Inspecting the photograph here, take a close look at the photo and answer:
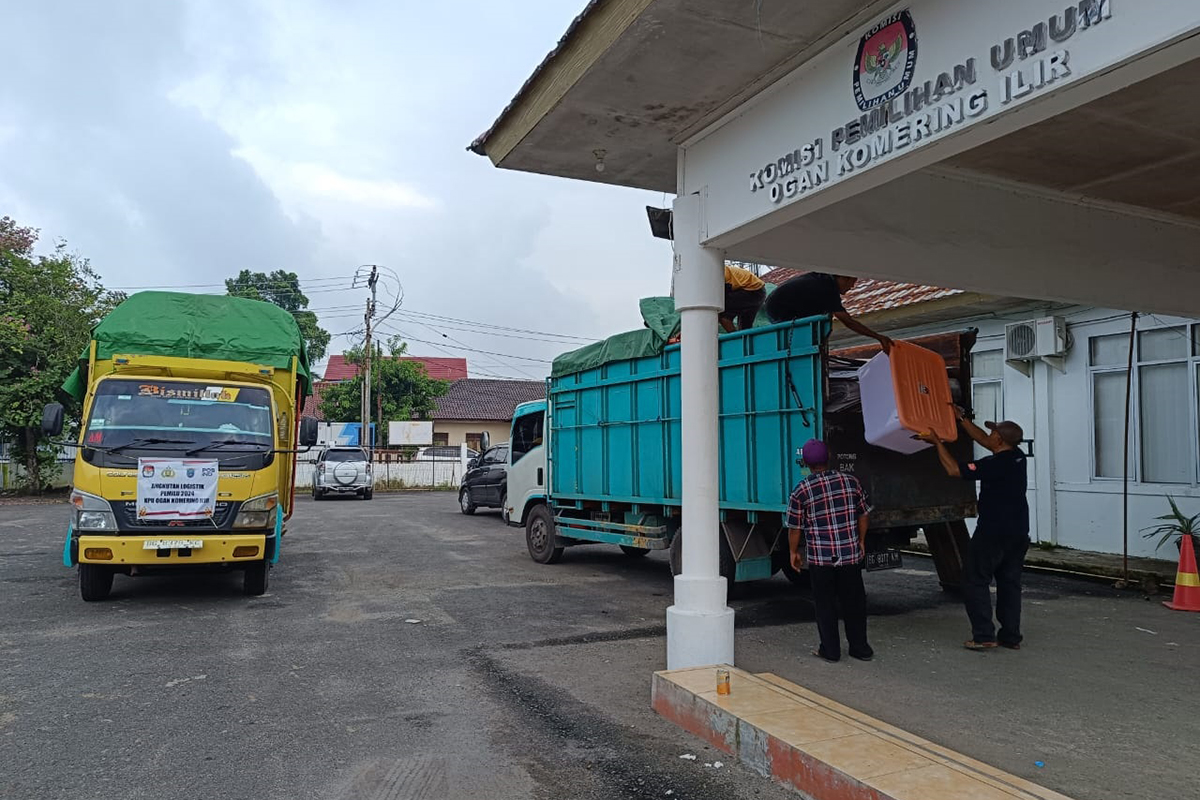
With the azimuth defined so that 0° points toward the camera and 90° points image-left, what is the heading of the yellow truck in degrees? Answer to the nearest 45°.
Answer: approximately 0°

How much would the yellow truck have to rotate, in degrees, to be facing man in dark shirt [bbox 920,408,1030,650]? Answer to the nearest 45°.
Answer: approximately 45° to its left

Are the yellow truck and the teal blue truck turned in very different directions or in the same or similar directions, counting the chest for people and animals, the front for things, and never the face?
very different directions

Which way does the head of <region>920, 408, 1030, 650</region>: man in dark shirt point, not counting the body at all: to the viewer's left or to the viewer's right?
to the viewer's left

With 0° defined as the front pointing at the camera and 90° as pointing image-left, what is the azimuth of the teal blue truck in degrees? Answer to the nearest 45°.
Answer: approximately 135°

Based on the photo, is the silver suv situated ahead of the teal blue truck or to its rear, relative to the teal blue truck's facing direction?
ahead

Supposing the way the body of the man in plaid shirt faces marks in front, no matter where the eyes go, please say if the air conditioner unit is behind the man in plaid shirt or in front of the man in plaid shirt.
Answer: in front

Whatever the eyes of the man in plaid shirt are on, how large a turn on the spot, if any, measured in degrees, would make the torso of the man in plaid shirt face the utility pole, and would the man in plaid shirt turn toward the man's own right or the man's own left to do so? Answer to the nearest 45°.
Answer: approximately 45° to the man's own left

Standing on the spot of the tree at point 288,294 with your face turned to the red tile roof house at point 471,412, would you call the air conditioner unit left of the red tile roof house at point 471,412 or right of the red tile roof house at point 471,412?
right

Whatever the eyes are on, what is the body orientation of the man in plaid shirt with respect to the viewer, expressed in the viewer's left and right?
facing away from the viewer
